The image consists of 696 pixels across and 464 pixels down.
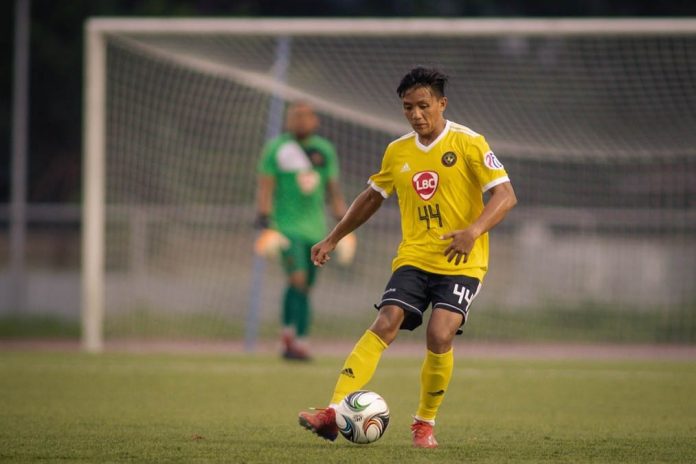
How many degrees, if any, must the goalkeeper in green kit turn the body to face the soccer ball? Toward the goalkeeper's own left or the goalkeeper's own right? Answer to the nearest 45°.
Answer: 0° — they already face it

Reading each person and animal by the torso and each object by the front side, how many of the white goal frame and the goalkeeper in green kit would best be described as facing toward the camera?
2

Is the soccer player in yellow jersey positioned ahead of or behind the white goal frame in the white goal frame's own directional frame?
ahead

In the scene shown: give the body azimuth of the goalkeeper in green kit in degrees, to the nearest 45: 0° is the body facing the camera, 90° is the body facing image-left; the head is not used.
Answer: approximately 0°

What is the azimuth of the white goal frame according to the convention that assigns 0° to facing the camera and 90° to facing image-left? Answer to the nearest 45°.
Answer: approximately 0°

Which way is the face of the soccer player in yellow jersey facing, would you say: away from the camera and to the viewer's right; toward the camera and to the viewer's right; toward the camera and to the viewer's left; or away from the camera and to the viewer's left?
toward the camera and to the viewer's left

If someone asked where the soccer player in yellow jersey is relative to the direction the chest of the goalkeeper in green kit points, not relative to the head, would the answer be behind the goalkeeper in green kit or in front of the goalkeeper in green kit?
in front
